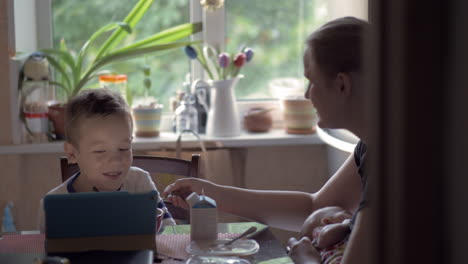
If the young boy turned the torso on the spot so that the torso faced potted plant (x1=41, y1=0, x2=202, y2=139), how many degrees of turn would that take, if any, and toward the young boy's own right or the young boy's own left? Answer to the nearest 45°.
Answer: approximately 135° to the young boy's own left

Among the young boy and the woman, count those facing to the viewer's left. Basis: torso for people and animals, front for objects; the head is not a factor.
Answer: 1

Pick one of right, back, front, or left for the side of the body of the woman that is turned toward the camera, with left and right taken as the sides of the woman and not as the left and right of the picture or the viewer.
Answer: left

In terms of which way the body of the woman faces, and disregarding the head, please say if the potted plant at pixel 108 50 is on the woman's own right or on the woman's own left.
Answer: on the woman's own right

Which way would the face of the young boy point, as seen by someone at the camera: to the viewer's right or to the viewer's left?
to the viewer's right

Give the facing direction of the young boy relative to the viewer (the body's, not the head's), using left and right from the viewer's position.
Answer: facing the viewer and to the right of the viewer

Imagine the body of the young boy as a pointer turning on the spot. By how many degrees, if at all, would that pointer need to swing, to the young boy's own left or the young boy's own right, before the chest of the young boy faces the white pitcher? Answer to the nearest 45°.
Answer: approximately 90° to the young boy's own left

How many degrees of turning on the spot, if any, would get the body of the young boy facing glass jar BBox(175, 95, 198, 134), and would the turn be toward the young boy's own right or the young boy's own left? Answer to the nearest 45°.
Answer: approximately 135° to the young boy's own left

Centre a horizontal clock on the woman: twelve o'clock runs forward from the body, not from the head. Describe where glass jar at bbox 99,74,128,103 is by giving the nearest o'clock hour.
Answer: The glass jar is roughly at 2 o'clock from the woman.

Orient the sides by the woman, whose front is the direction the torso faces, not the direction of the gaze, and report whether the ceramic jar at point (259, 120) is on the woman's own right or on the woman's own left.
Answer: on the woman's own right

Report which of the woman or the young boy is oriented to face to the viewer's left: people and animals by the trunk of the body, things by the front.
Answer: the woman

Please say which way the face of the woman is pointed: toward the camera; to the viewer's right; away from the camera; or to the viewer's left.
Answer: to the viewer's left
